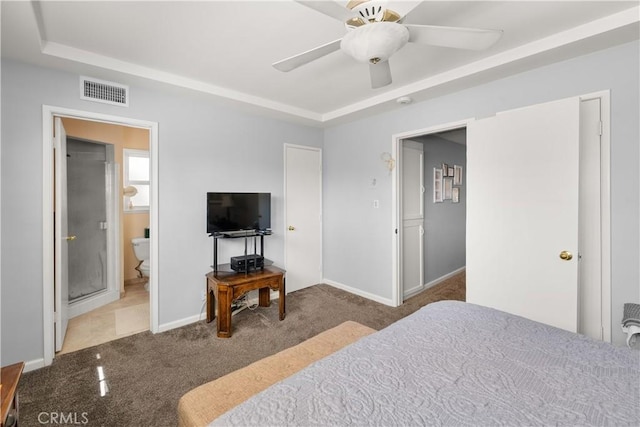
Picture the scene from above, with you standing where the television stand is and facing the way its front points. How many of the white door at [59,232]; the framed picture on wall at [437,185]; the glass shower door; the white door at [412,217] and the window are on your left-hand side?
2

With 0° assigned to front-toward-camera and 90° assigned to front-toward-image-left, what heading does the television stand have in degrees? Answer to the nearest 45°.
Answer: approximately 0°

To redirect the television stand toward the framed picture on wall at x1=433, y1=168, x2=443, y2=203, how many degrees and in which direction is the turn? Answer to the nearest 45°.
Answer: approximately 90° to its left

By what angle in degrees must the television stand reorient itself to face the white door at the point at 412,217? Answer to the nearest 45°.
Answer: approximately 90° to its left

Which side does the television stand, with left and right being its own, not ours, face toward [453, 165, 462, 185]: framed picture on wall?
left

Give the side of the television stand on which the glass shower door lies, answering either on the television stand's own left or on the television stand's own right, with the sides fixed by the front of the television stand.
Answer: on the television stand's own right

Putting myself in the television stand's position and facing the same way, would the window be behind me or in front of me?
behind

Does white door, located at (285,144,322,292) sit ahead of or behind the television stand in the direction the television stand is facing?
behind

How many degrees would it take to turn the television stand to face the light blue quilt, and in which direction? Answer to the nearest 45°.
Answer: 0° — it already faces it

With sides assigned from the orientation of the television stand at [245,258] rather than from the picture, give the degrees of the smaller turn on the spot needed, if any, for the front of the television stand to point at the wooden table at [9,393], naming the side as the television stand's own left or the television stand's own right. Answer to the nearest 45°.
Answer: approximately 45° to the television stand's own right

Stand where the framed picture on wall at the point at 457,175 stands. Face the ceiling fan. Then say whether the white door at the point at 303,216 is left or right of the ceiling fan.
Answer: right

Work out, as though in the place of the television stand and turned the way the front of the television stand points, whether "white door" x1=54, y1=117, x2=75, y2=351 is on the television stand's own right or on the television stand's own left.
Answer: on the television stand's own right

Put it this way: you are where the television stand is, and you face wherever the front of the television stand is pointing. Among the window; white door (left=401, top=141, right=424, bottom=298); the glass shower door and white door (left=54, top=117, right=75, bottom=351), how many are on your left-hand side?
1
